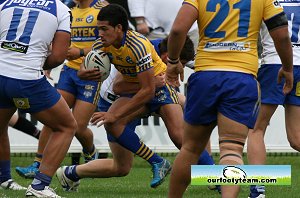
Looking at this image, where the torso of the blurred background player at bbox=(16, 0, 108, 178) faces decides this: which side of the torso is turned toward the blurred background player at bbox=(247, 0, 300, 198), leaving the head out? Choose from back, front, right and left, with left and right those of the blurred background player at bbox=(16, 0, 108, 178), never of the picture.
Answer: left

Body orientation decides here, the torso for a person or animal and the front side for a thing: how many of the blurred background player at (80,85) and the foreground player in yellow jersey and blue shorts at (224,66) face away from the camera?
1

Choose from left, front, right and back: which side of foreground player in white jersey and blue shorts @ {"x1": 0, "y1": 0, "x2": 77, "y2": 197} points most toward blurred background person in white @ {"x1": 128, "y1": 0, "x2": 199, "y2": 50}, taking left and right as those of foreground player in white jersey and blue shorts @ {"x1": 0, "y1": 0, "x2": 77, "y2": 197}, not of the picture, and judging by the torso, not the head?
front

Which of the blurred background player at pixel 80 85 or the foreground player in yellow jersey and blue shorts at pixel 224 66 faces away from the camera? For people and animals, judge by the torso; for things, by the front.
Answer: the foreground player in yellow jersey and blue shorts at pixel 224 66

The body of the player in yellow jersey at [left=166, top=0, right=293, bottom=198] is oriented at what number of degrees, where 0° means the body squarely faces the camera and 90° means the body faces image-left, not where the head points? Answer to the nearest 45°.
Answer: approximately 180°

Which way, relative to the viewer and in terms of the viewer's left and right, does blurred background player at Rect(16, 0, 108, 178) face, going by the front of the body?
facing the viewer and to the left of the viewer

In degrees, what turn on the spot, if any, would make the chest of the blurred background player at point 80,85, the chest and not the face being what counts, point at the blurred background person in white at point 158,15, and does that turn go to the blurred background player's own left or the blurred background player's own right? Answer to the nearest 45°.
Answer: approximately 180°

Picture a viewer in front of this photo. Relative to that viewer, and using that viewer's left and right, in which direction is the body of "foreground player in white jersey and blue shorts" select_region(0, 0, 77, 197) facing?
facing away from the viewer and to the right of the viewer
